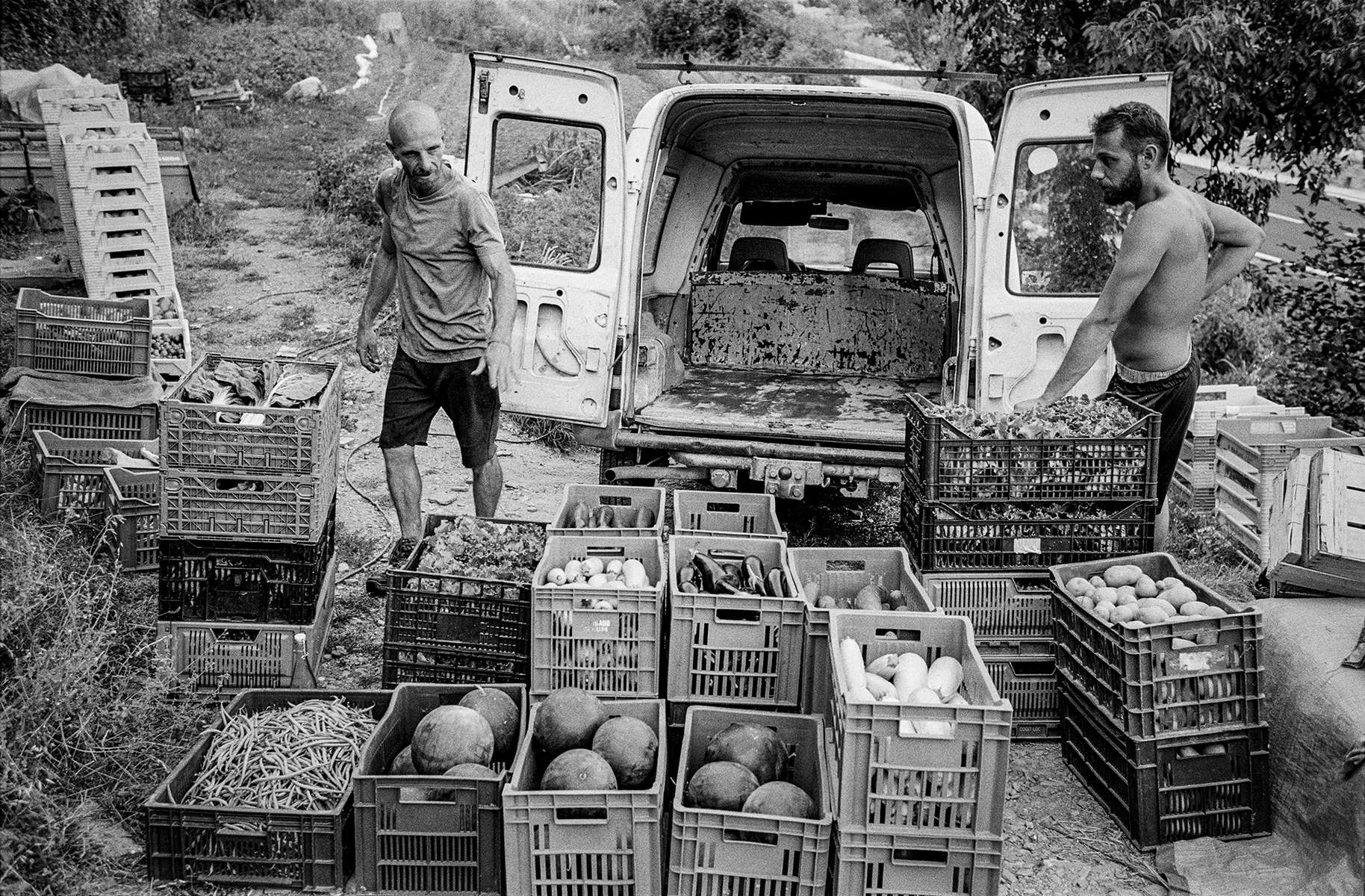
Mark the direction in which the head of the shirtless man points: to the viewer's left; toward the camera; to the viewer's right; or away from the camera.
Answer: to the viewer's left

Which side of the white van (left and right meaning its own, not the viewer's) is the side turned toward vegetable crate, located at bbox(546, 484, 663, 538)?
back

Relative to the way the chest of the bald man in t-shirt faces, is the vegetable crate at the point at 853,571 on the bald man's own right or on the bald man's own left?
on the bald man's own left

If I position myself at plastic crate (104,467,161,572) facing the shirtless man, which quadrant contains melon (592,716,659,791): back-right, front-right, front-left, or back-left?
front-right

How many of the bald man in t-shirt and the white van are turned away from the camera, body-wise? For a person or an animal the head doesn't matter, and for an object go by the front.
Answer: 1

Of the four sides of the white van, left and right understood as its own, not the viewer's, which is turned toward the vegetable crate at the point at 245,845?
back

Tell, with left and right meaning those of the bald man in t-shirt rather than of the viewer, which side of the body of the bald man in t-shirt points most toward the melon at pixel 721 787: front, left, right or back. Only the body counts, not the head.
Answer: front

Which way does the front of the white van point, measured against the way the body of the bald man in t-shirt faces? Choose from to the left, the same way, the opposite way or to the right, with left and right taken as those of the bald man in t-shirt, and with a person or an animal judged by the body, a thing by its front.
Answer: the opposite way

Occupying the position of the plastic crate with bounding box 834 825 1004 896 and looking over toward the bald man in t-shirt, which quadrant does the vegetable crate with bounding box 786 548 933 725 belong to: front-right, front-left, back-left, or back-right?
front-right

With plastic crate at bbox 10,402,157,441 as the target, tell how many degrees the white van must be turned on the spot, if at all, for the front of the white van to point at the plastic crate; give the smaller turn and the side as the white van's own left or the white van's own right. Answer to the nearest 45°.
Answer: approximately 90° to the white van's own left

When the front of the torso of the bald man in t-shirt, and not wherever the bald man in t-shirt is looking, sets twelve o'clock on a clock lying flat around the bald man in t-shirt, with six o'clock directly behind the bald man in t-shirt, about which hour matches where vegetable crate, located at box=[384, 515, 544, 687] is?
The vegetable crate is roughly at 12 o'clock from the bald man in t-shirt.

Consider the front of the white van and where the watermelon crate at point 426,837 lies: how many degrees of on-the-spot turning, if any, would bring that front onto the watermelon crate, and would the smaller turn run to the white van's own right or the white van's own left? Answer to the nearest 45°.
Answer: approximately 180°

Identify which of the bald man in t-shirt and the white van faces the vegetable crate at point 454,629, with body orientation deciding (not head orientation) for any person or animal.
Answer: the bald man in t-shirt

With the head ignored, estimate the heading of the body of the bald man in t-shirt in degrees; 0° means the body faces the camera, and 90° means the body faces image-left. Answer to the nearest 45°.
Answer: approximately 0°

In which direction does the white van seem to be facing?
away from the camera

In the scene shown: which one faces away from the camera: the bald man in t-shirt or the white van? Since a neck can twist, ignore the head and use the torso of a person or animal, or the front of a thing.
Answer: the white van
